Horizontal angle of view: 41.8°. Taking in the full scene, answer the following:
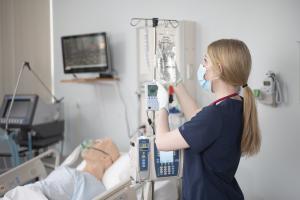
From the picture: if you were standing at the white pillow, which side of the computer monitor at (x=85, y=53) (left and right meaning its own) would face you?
front

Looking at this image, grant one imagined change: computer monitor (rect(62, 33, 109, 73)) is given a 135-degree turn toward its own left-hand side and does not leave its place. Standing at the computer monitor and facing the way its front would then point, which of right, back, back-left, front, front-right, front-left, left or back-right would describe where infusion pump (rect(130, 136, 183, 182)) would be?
back-right

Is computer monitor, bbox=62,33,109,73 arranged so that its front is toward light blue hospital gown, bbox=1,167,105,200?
yes

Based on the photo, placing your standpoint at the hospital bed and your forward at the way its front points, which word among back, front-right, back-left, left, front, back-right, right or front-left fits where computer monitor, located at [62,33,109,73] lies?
back-right

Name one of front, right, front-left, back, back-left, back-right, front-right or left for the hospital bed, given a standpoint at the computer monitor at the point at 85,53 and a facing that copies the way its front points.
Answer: front

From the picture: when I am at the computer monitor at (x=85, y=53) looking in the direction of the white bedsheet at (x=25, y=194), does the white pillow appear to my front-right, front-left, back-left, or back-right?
front-left

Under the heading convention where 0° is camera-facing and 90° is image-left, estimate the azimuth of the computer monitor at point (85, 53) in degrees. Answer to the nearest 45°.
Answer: approximately 0°

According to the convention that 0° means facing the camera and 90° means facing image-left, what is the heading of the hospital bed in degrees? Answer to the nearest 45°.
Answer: approximately 45°

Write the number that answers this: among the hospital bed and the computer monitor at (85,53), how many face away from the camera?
0
